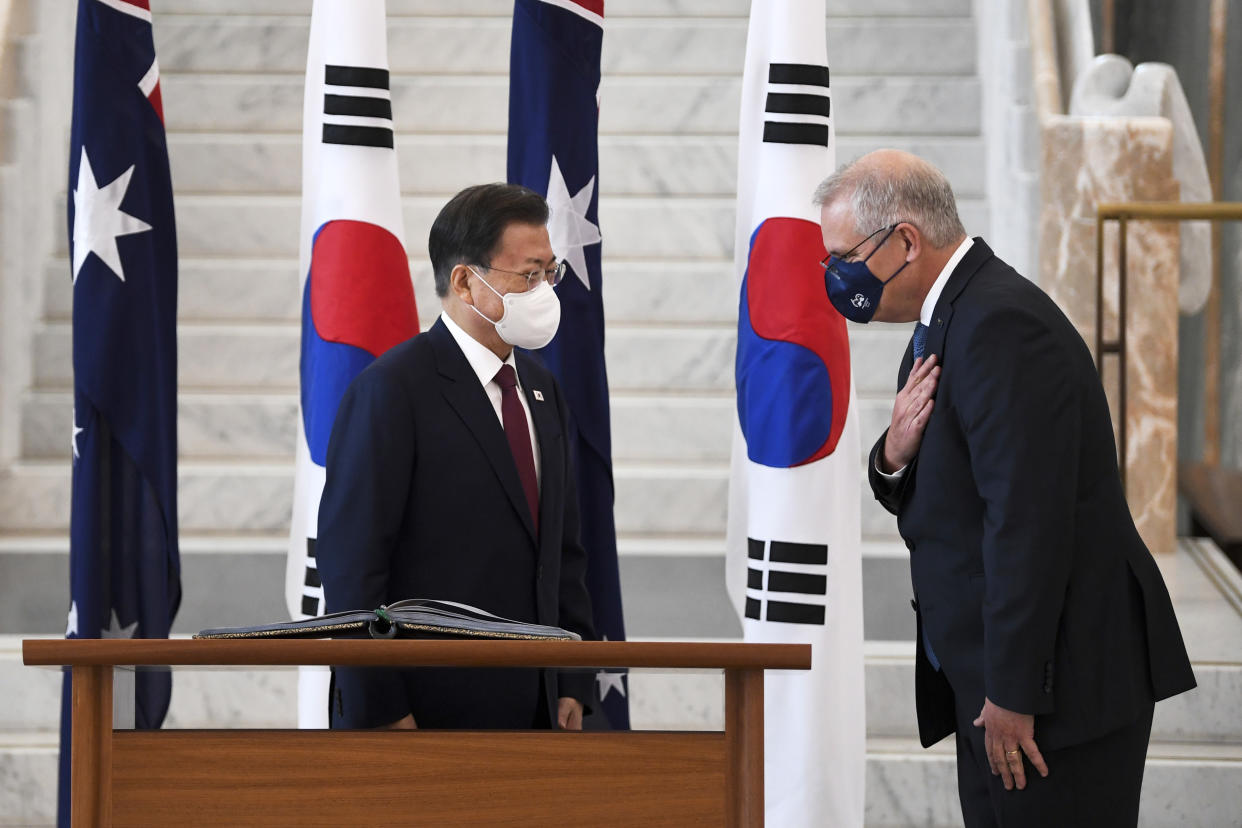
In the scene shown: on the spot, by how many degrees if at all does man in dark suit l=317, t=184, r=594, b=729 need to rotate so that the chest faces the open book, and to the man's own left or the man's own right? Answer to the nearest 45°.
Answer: approximately 45° to the man's own right

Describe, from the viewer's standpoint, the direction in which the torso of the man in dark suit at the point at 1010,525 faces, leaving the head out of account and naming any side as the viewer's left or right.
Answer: facing to the left of the viewer

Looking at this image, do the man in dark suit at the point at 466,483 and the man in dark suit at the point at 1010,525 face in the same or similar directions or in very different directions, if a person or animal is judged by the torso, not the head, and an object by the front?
very different directions

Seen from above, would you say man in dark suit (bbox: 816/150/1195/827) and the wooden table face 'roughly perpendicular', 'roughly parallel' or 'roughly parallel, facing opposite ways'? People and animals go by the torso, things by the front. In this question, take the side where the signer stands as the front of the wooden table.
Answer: roughly perpendicular

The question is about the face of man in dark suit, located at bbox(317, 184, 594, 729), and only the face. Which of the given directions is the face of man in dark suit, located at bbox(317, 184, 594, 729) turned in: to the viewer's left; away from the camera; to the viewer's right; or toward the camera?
to the viewer's right

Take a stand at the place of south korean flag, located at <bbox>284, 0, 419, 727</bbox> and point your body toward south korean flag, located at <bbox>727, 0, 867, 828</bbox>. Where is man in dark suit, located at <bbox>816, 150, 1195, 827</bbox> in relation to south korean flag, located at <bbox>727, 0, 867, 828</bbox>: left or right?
right

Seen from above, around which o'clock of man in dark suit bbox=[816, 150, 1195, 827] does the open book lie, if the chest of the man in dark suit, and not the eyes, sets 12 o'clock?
The open book is roughly at 11 o'clock from the man in dark suit.
